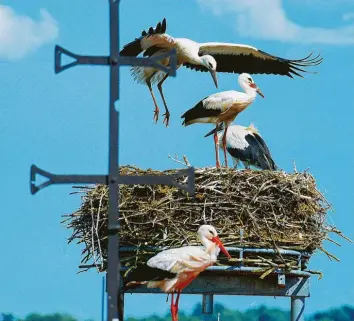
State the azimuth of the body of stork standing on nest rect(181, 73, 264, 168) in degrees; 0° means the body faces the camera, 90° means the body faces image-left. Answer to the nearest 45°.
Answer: approximately 270°

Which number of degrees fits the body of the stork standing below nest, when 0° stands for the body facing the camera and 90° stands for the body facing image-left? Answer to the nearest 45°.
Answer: approximately 270°

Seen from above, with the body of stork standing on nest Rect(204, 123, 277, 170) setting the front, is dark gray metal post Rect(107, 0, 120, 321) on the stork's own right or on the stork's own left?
on the stork's own left

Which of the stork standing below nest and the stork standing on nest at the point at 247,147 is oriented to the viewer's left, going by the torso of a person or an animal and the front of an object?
the stork standing on nest

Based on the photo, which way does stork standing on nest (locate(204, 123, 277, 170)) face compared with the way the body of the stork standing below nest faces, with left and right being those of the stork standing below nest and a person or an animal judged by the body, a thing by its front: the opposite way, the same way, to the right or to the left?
the opposite way

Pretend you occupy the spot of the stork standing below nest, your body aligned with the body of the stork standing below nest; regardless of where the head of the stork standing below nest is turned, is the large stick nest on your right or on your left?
on your left

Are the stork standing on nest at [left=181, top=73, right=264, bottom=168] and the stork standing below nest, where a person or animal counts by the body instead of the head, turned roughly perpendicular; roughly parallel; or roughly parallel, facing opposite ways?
roughly parallel

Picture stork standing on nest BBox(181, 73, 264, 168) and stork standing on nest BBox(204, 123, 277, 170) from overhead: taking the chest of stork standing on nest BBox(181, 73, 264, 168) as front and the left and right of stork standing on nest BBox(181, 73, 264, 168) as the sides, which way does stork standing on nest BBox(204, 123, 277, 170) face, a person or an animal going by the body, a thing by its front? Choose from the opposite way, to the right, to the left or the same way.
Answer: the opposite way

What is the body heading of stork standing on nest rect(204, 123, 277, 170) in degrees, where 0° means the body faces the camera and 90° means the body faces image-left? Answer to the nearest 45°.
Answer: approximately 90°

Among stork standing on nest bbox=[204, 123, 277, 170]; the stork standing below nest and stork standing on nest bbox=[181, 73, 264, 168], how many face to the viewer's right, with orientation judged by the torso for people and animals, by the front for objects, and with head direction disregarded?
2
